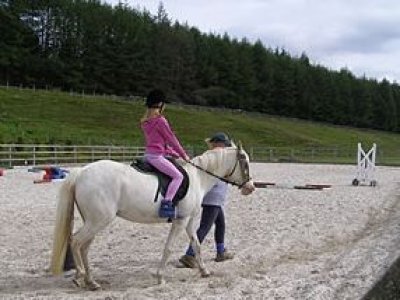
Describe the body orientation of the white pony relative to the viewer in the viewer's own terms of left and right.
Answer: facing to the right of the viewer
